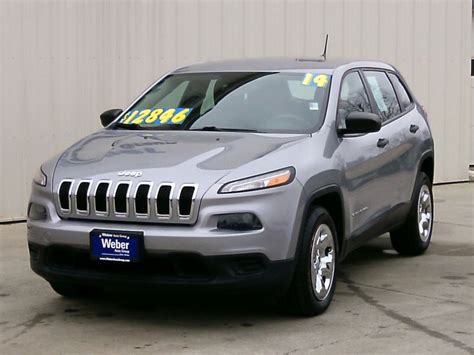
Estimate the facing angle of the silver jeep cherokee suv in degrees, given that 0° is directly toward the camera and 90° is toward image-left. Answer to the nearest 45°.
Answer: approximately 45°
